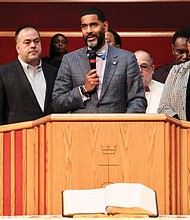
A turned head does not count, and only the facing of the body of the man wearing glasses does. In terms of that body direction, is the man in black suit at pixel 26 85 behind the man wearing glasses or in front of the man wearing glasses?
in front

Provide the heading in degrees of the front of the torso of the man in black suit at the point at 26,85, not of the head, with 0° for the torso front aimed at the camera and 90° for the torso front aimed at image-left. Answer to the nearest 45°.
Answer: approximately 315°

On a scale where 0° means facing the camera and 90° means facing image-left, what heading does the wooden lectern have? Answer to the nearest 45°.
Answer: approximately 0°

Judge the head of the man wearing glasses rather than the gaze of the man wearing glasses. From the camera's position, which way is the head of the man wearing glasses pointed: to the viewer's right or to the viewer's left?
to the viewer's left

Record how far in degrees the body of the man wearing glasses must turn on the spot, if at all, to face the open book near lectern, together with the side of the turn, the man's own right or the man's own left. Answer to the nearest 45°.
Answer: approximately 45° to the man's own left

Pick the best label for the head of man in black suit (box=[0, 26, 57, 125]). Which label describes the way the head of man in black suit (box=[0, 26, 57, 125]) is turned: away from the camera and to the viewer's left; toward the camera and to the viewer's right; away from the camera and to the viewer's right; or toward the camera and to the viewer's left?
toward the camera and to the viewer's right
